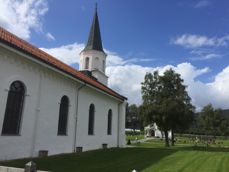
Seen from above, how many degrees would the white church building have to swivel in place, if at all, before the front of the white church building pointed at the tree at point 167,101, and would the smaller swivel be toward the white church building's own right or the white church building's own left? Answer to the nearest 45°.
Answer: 0° — it already faces it

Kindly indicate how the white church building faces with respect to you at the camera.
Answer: facing away from the viewer and to the right of the viewer
